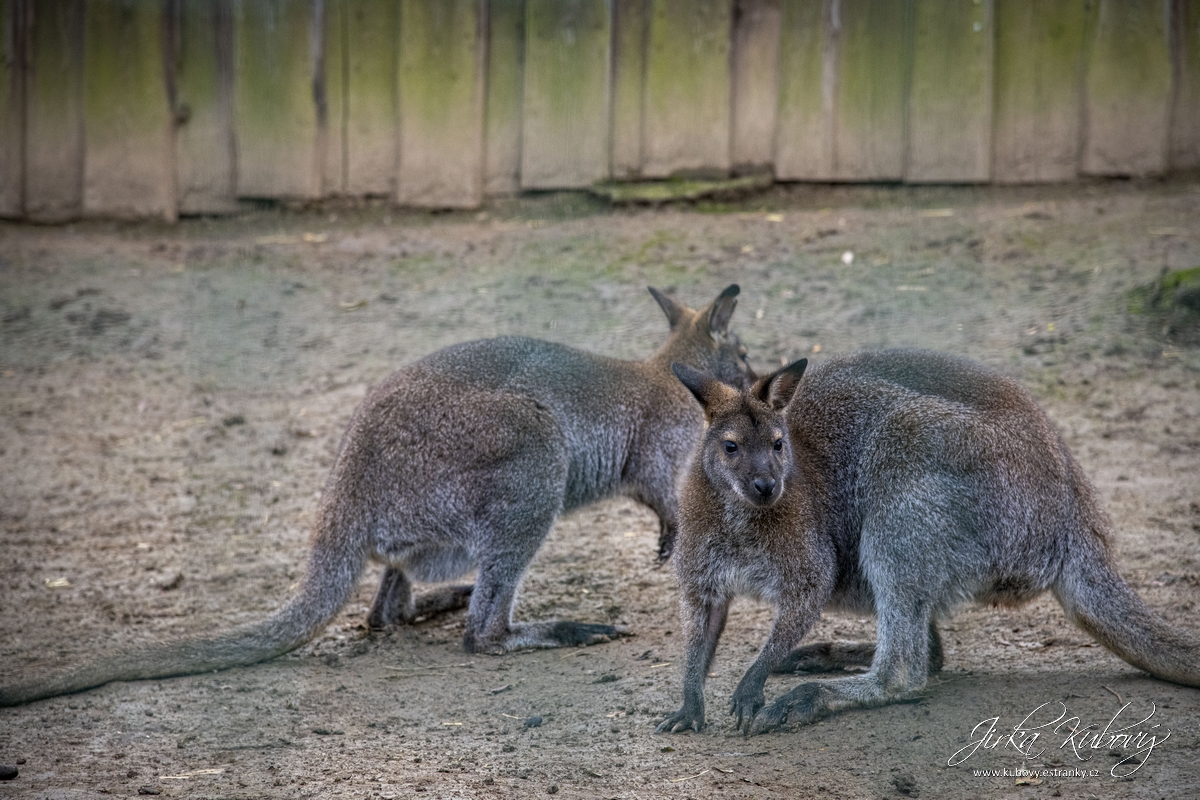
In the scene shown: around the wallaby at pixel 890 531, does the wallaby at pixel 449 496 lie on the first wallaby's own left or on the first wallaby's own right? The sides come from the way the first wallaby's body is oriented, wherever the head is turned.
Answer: on the first wallaby's own right

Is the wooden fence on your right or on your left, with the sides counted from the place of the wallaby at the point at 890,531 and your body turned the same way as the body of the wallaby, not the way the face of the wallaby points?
on your right

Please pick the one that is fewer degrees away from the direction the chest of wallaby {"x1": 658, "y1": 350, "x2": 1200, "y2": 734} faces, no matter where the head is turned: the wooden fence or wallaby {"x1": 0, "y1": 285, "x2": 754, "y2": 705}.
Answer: the wallaby

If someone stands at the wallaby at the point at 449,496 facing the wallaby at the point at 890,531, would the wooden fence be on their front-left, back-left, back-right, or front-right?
back-left

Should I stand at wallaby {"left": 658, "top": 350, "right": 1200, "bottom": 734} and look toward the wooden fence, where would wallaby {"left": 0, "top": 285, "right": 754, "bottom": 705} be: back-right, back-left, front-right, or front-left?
front-left

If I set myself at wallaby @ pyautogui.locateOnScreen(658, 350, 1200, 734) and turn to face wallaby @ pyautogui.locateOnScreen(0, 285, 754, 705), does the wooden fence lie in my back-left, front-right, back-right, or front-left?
front-right

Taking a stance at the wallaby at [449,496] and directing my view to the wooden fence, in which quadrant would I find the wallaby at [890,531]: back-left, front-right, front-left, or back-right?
back-right

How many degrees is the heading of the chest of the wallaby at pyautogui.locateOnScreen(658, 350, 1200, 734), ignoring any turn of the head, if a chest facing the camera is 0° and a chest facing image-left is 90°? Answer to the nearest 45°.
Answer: approximately 45°
